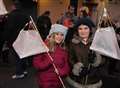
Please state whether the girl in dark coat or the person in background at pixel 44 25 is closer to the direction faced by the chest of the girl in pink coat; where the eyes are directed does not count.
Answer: the girl in dark coat

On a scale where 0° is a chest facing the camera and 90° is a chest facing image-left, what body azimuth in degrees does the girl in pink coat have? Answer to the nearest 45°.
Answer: approximately 315°

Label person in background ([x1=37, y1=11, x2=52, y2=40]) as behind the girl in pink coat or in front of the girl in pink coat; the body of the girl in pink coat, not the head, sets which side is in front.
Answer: behind

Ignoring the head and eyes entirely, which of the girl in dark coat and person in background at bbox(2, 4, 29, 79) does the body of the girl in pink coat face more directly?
the girl in dark coat
